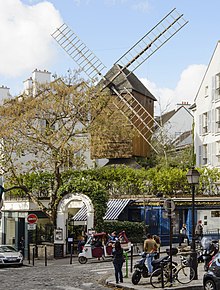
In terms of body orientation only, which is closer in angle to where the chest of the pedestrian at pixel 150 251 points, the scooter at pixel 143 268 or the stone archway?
the stone archway

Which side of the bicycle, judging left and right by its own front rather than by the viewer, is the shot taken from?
right

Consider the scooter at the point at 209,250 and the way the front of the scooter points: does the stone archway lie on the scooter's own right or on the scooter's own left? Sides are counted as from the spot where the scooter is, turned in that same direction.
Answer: on the scooter's own right

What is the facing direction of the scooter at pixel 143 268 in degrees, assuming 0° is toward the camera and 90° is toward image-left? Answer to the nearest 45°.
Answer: approximately 45°

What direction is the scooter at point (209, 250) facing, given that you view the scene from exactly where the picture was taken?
facing the viewer and to the left of the viewer

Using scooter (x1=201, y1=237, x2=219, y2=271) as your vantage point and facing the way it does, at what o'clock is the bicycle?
The bicycle is roughly at 11 o'clock from the scooter.

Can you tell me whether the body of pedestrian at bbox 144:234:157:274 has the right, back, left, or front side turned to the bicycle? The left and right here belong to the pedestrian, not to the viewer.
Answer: back

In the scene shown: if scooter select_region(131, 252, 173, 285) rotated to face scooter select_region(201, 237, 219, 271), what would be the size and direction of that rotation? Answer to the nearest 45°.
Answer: approximately 180°
